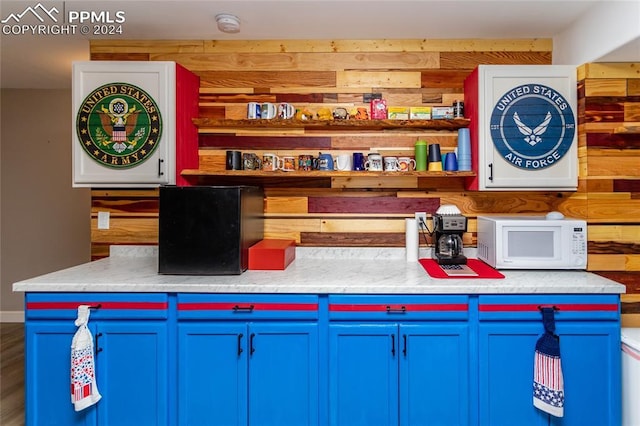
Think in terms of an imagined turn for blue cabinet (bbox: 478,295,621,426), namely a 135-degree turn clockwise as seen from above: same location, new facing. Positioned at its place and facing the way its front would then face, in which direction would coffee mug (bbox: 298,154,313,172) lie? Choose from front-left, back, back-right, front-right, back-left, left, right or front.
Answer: front-left

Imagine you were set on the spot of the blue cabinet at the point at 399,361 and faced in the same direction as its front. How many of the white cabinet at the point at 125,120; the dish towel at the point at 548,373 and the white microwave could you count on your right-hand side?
1

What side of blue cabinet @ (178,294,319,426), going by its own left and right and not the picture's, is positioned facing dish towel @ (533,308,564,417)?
left

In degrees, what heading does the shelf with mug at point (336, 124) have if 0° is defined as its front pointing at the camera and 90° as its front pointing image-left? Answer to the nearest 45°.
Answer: approximately 0°

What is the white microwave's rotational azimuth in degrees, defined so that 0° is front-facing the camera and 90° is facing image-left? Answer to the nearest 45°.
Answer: approximately 0°

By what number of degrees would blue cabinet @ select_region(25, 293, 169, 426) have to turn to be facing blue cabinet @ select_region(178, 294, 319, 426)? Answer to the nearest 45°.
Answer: approximately 45° to its left

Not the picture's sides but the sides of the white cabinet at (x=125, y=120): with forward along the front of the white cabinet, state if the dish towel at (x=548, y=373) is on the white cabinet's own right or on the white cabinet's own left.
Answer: on the white cabinet's own left
